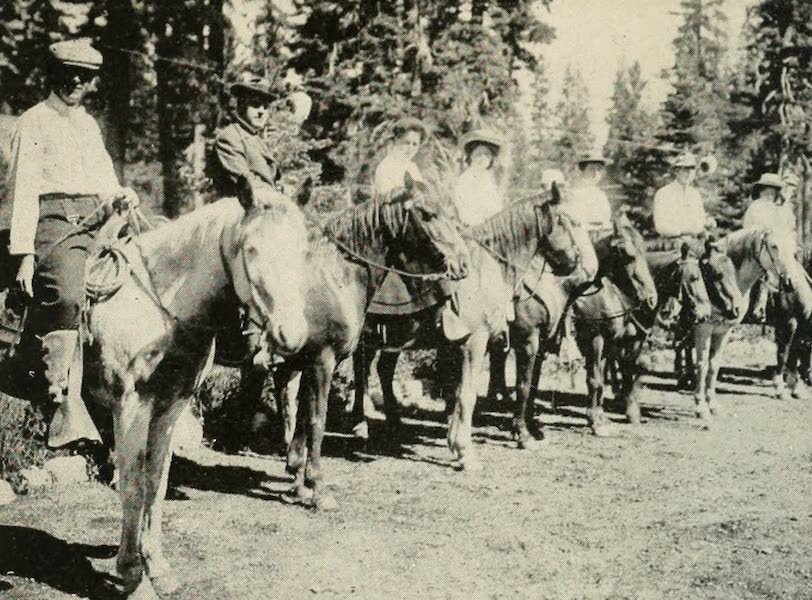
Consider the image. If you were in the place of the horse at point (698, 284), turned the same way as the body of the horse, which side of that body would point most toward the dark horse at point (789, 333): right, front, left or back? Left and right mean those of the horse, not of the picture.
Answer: left

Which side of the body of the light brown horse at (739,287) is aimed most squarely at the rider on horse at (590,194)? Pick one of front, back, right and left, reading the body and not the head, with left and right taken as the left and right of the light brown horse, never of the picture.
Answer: right

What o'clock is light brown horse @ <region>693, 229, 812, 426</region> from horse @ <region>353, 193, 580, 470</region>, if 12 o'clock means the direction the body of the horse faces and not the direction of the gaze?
The light brown horse is roughly at 9 o'clock from the horse.

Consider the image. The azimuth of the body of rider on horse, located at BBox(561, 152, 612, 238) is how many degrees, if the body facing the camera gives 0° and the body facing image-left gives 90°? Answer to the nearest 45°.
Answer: approximately 315°

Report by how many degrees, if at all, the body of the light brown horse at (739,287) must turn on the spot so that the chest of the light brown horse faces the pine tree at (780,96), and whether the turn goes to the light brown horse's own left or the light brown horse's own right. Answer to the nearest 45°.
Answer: approximately 135° to the light brown horse's own left

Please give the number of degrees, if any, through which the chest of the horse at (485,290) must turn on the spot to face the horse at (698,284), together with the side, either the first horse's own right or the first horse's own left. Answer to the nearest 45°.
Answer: approximately 90° to the first horse's own left

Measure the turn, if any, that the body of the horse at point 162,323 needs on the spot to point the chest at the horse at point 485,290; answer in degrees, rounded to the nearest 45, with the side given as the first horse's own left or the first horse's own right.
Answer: approximately 90° to the first horse's own left

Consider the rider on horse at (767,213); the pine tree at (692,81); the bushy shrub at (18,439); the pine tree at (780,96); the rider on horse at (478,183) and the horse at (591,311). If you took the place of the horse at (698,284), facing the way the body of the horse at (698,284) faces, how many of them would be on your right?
3

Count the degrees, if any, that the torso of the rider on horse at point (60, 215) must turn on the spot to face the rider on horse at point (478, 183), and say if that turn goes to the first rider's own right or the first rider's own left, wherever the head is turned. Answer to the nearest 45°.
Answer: approximately 90° to the first rider's own left
